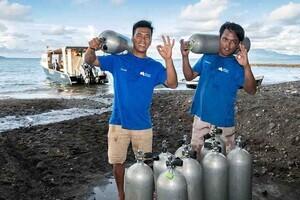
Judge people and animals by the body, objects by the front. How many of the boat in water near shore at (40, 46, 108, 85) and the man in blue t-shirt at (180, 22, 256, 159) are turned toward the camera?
1

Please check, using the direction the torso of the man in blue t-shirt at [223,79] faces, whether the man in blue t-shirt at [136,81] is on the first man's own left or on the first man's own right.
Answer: on the first man's own right

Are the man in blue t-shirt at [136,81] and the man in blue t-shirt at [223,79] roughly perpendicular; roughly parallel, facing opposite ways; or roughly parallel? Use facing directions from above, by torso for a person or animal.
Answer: roughly parallel

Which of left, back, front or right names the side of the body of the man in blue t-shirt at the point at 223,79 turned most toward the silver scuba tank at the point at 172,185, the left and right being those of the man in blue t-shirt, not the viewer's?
front

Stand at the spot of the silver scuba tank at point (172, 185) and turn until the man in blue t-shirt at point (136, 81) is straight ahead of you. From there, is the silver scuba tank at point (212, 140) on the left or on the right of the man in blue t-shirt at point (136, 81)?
right

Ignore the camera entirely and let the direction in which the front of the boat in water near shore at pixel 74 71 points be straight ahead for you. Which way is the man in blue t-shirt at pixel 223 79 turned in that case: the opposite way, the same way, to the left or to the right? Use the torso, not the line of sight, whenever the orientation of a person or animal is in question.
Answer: to the left

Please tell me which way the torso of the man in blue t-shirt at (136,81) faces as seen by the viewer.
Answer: toward the camera

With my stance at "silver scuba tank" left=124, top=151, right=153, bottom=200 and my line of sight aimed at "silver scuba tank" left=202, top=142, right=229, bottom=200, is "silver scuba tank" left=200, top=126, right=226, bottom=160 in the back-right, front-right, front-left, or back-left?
front-left

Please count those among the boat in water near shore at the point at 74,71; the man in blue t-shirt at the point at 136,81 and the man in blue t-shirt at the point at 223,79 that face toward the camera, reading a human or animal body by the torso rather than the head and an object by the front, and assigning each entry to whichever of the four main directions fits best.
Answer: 2

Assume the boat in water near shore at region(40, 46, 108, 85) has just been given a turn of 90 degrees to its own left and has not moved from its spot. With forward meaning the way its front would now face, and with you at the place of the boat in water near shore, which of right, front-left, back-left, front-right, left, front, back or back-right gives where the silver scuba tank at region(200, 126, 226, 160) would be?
front-left

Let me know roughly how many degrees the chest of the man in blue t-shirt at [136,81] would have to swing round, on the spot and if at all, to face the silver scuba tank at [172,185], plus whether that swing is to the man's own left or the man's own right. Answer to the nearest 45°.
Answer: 0° — they already face it

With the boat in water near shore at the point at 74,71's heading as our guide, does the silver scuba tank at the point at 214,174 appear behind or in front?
behind

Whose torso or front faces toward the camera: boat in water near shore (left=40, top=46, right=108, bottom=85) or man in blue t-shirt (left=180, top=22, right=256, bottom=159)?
the man in blue t-shirt

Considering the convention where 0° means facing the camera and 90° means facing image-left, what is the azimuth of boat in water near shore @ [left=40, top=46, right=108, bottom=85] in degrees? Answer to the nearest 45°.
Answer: approximately 135°

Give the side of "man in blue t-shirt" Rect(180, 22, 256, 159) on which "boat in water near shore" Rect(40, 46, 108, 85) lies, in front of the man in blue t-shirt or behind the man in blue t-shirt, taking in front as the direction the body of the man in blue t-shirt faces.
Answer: behind
